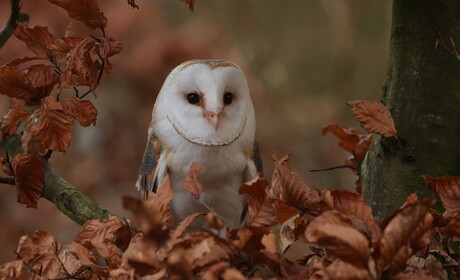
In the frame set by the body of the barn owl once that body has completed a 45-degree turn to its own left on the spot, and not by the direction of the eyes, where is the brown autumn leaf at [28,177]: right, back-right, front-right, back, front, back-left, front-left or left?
right

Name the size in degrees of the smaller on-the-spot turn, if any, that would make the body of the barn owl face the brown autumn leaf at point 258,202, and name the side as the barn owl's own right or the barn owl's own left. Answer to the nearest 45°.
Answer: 0° — it already faces it

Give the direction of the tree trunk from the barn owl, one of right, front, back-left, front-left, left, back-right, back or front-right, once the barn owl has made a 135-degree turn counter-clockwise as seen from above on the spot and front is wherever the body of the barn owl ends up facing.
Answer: right

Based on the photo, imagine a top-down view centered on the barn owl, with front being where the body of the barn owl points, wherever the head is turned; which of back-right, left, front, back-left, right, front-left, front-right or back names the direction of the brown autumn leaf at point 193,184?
front

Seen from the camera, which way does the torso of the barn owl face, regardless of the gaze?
toward the camera

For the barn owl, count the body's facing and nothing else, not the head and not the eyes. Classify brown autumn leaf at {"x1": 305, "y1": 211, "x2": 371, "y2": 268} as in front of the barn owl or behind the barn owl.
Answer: in front

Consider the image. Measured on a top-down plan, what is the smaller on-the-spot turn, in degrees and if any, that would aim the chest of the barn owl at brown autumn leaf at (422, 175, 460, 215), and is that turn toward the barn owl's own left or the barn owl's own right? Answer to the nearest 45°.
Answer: approximately 45° to the barn owl's own left
